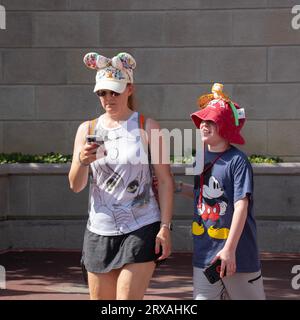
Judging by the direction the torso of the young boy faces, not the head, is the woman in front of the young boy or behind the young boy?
in front

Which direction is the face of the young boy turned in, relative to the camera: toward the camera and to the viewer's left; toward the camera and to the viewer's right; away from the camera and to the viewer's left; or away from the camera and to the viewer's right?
toward the camera and to the viewer's left

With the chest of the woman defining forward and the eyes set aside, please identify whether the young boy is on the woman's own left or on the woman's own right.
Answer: on the woman's own left

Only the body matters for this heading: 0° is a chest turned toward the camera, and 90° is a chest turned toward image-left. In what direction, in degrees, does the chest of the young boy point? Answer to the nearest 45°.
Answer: approximately 45°

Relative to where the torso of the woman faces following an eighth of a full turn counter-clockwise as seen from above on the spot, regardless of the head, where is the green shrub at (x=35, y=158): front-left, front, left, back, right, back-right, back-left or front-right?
back-left

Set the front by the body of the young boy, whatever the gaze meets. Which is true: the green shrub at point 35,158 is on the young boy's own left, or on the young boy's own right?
on the young boy's own right
